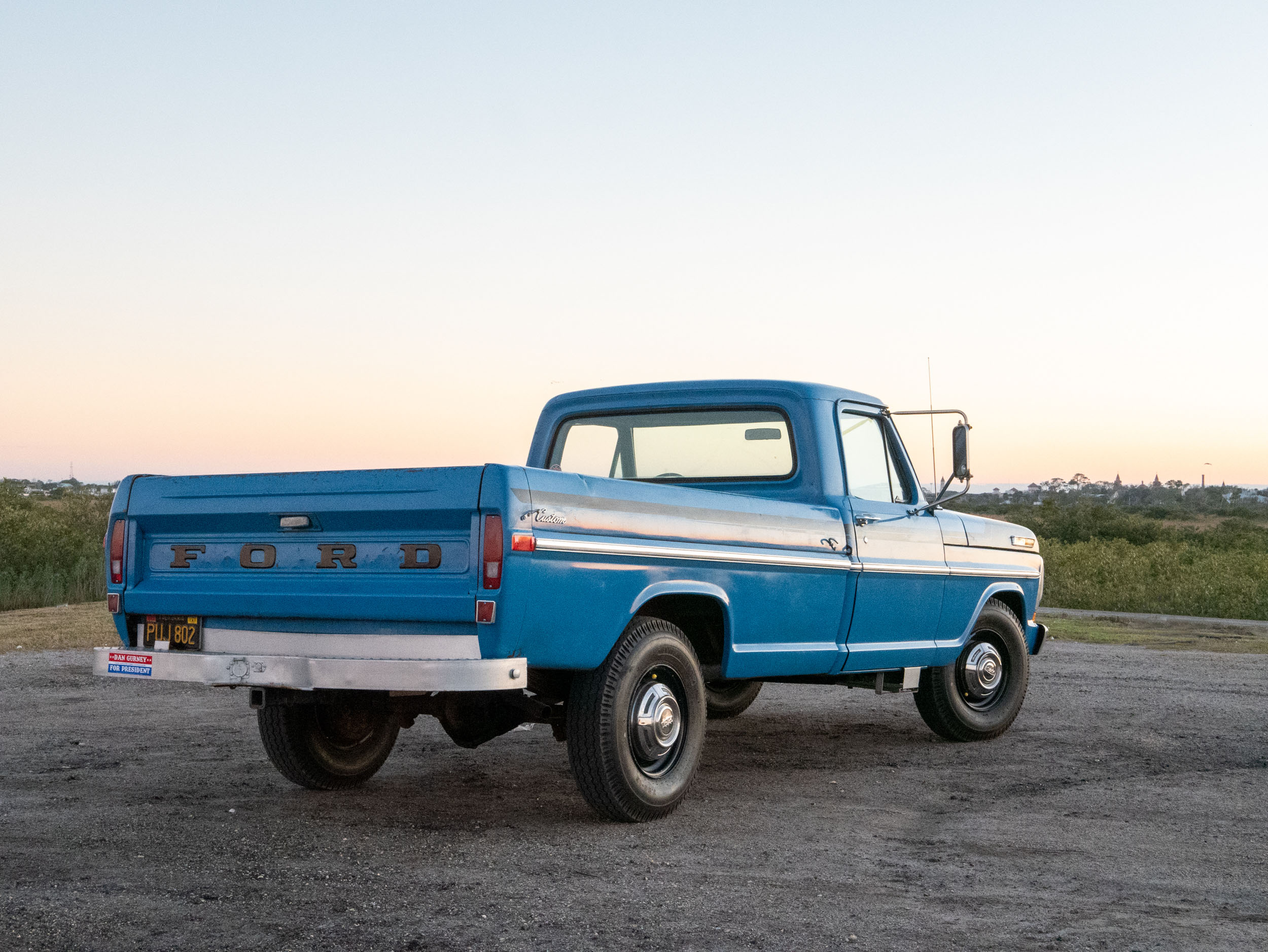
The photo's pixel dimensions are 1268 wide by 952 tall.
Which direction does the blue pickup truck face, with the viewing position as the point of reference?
facing away from the viewer and to the right of the viewer
